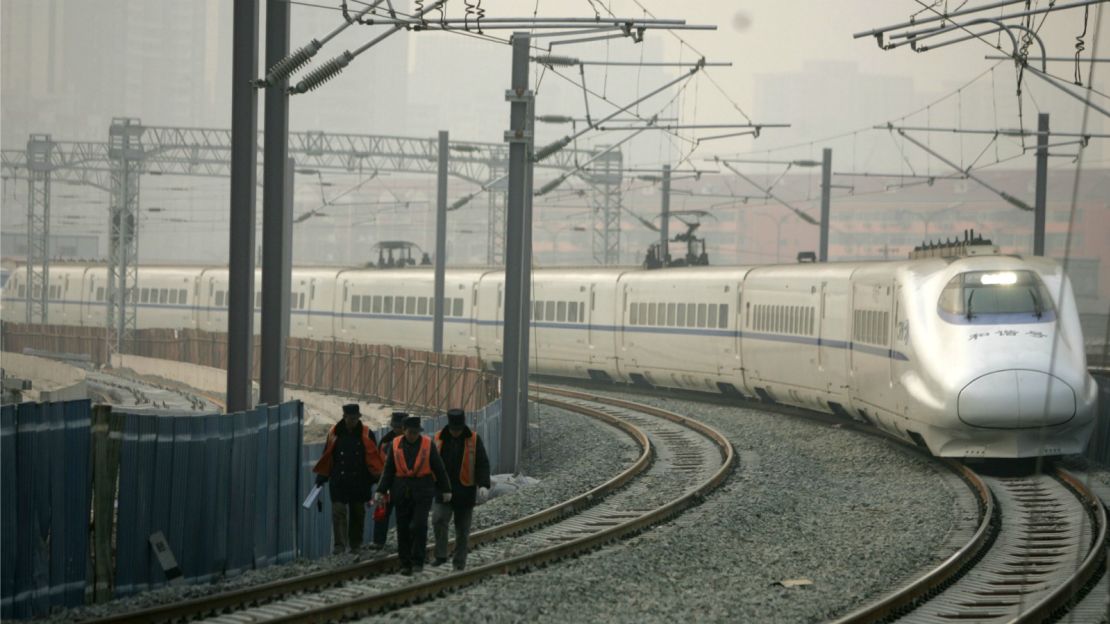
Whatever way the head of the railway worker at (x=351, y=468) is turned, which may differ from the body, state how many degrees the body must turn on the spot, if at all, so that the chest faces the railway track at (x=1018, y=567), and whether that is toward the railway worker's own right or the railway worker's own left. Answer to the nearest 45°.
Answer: approximately 90° to the railway worker's own left

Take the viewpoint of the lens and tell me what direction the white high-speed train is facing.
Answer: facing the viewer and to the right of the viewer

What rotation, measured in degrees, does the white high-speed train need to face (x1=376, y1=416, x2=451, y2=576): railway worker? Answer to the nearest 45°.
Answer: approximately 90° to its right

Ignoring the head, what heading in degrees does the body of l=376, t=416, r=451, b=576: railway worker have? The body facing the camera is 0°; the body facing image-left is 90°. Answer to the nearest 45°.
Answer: approximately 0°

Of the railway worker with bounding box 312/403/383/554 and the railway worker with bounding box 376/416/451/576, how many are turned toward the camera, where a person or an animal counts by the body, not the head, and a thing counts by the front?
2

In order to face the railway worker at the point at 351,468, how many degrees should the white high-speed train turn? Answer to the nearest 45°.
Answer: approximately 90° to its right

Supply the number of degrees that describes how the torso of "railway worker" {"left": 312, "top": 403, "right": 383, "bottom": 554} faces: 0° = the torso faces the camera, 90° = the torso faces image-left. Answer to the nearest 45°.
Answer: approximately 0°

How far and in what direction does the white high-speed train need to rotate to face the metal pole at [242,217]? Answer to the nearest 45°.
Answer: approximately 90° to its right

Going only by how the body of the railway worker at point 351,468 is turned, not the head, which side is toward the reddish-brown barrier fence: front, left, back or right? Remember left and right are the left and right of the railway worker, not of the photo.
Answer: back

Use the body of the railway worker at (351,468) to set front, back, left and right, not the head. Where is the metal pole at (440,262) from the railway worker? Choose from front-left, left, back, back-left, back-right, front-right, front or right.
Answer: back

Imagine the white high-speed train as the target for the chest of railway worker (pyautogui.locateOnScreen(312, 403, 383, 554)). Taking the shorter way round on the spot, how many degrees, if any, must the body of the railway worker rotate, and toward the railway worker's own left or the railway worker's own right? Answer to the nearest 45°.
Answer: approximately 135° to the railway worker's own left

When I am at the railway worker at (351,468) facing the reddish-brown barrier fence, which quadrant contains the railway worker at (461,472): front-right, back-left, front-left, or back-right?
back-right

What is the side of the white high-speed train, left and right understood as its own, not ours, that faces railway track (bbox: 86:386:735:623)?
right
